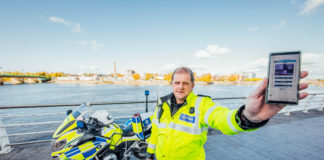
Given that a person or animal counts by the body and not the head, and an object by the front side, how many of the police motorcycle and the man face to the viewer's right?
0

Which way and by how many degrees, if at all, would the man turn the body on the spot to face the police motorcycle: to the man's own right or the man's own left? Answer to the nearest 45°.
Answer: approximately 90° to the man's own right

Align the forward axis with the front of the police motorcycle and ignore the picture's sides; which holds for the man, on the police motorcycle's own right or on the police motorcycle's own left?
on the police motorcycle's own left

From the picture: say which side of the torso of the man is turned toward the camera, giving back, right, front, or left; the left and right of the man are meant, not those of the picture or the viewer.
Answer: front

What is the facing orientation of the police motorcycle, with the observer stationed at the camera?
facing the viewer and to the left of the viewer
